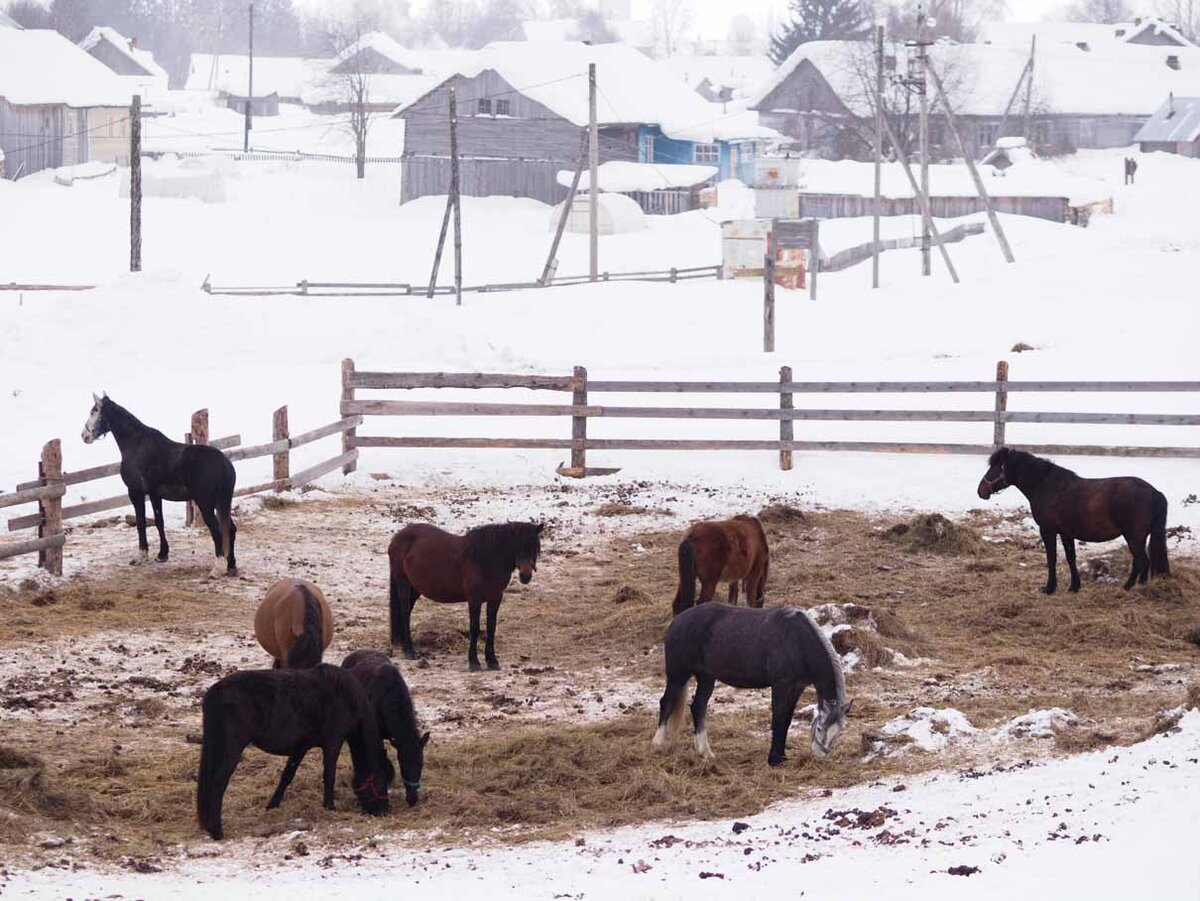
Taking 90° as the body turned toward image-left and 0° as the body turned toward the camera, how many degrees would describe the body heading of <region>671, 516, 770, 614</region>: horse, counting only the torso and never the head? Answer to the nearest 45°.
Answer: approximately 225°

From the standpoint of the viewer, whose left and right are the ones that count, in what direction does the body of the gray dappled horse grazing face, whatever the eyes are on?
facing to the right of the viewer

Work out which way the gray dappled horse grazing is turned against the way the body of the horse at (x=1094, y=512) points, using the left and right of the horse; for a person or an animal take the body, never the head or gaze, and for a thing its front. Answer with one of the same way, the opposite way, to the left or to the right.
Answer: the opposite way

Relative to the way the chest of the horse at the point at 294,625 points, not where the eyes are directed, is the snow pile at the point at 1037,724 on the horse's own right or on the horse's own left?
on the horse's own right

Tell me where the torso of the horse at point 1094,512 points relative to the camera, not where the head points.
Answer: to the viewer's left

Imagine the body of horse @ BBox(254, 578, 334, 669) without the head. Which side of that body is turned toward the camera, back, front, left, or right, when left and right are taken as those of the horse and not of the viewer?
back

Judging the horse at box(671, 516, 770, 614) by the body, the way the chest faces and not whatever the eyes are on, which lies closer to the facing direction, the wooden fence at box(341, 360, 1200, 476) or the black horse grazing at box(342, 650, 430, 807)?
the wooden fence

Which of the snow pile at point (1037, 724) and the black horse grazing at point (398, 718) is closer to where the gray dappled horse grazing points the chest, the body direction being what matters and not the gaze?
the snow pile

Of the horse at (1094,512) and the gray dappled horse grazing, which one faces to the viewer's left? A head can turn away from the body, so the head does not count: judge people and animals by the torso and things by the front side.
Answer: the horse
